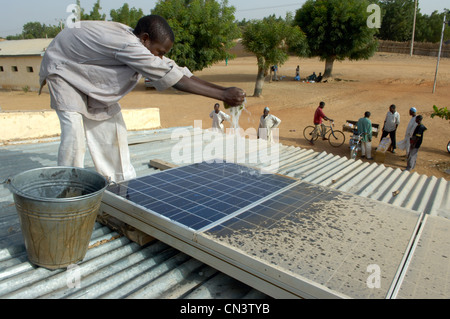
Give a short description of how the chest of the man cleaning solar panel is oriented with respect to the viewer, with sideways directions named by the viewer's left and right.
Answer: facing to the right of the viewer

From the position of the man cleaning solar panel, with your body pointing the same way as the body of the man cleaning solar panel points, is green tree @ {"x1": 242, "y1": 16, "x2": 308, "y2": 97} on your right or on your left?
on your left

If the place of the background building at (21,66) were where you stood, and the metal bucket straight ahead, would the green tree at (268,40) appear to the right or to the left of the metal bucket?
left

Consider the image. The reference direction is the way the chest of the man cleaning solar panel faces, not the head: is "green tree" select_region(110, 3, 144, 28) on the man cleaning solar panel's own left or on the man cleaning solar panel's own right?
on the man cleaning solar panel's own left

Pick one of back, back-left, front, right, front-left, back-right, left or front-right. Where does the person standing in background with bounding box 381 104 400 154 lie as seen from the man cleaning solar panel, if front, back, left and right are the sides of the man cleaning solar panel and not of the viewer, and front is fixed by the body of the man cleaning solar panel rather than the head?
front-left

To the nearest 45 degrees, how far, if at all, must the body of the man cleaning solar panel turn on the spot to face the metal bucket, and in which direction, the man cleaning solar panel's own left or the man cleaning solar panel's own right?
approximately 90° to the man cleaning solar panel's own right

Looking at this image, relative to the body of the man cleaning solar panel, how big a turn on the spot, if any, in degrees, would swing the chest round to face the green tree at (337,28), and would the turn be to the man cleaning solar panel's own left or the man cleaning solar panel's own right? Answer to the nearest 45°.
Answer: approximately 45° to the man cleaning solar panel's own left

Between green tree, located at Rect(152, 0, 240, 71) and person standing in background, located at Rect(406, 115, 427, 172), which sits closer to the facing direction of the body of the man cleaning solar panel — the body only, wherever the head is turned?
the person standing in background
